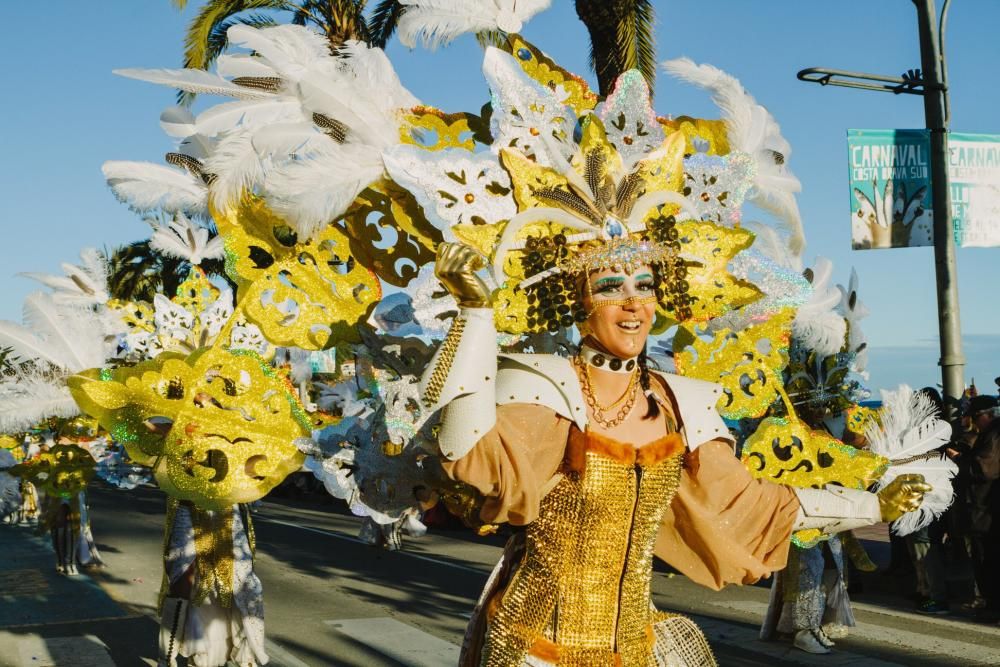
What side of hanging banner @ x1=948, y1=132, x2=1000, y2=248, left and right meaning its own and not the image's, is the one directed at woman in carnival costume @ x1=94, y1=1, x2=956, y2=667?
front

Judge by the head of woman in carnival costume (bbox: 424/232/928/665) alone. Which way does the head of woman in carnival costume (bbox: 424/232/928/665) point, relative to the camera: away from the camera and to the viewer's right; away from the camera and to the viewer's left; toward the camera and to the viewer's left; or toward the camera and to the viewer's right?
toward the camera and to the viewer's right

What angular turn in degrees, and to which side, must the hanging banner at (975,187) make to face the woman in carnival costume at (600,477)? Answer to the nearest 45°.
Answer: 0° — it already faces them

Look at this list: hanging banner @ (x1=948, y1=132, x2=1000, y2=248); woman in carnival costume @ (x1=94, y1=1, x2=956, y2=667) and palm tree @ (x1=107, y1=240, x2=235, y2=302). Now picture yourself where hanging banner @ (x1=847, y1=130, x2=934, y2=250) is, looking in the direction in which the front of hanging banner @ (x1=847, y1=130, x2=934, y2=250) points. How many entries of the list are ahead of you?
1

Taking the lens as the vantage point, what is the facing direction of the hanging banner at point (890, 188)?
facing the viewer

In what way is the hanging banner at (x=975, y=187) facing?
toward the camera

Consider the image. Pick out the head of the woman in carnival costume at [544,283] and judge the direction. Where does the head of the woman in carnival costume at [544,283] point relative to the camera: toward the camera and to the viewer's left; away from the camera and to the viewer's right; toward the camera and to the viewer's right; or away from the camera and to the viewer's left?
toward the camera and to the viewer's right

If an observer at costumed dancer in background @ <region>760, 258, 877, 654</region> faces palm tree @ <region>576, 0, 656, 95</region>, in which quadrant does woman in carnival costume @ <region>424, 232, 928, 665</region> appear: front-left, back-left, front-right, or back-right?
back-left
